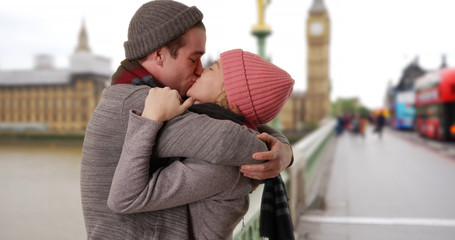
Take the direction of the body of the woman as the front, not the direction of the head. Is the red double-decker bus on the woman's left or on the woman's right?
on the woman's right

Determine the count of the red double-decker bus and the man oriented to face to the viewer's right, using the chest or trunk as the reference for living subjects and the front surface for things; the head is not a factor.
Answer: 1

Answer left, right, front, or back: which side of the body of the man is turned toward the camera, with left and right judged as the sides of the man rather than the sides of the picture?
right

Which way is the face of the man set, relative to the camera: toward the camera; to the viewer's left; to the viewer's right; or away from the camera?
to the viewer's right

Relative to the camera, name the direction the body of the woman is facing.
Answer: to the viewer's left

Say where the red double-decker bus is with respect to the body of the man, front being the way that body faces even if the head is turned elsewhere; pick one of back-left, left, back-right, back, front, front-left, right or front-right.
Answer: front-left

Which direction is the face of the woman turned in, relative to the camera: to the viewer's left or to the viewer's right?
to the viewer's left

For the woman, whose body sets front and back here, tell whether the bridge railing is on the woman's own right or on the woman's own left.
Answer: on the woman's own right

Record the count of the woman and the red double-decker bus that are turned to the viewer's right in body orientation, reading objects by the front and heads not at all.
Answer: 0
